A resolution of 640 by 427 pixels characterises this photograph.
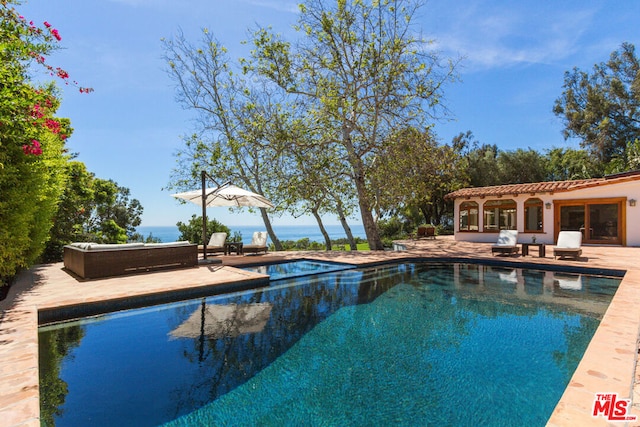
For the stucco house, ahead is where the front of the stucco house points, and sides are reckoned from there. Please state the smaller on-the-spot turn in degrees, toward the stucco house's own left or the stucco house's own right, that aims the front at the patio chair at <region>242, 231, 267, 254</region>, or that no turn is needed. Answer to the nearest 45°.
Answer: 0° — it already faces it

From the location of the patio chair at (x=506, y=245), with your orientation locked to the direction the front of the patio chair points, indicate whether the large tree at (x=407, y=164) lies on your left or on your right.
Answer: on your right

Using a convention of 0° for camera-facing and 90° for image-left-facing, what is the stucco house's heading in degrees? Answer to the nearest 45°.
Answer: approximately 45°

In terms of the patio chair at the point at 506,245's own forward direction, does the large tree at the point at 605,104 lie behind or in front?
behind
